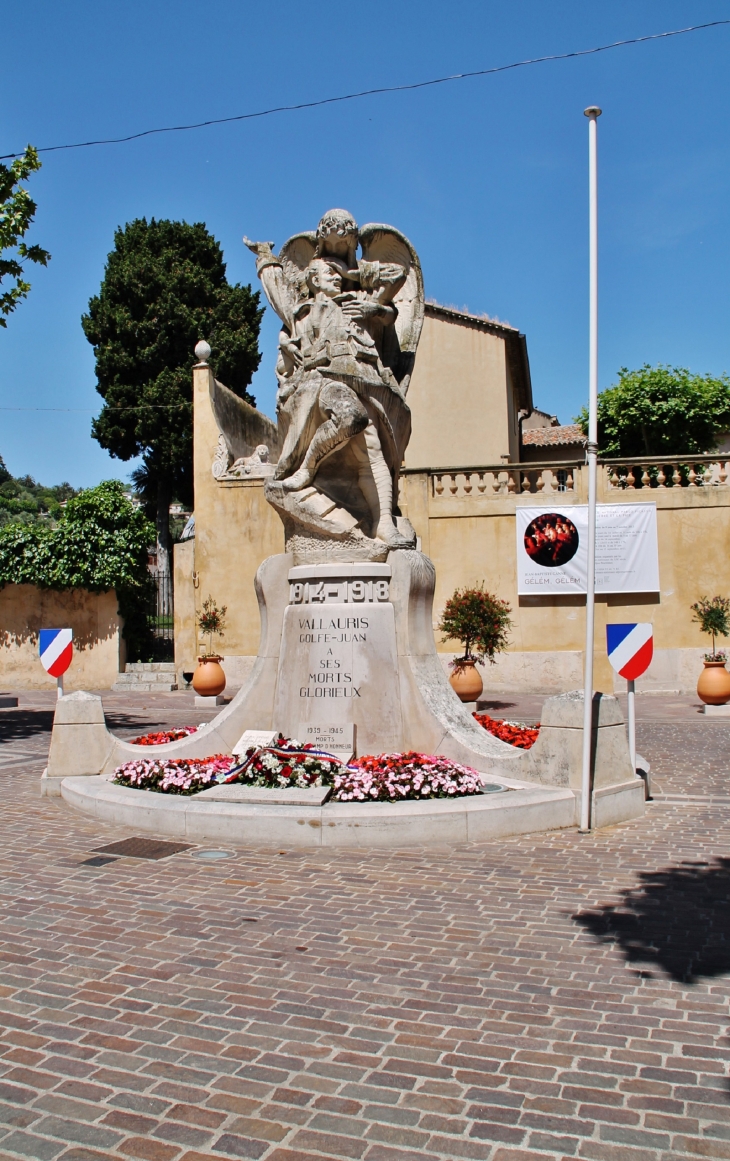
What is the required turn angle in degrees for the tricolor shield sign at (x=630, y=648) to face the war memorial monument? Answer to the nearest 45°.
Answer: approximately 90° to its right

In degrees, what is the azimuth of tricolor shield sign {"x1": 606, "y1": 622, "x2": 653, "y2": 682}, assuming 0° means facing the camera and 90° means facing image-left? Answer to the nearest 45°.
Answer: approximately 0°

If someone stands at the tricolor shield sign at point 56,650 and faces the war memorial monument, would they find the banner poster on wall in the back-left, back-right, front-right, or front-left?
front-left

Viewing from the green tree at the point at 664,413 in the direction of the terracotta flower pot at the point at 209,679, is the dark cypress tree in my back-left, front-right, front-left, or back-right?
front-right

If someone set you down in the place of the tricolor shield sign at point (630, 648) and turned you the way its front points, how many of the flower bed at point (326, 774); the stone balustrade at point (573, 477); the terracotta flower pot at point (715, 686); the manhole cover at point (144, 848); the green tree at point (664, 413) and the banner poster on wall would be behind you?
4

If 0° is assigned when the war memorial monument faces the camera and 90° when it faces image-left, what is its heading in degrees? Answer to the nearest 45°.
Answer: approximately 0°

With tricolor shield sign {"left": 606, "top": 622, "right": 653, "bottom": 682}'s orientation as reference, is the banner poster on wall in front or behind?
behind

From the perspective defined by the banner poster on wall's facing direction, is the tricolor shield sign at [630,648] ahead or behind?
ahead

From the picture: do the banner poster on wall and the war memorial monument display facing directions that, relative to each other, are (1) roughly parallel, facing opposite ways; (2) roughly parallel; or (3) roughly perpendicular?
roughly parallel

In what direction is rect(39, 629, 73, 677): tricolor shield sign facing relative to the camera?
toward the camera

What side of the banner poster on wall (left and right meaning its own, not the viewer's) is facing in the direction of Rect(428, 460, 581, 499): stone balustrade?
right

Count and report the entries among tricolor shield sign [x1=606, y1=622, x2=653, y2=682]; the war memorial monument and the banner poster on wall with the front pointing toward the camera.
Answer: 3

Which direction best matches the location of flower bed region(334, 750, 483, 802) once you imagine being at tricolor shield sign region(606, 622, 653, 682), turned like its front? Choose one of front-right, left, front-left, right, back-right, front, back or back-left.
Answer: front-right

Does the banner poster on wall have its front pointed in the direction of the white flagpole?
yes

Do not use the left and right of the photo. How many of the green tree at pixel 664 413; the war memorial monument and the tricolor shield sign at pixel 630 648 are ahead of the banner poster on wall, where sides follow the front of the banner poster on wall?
2
